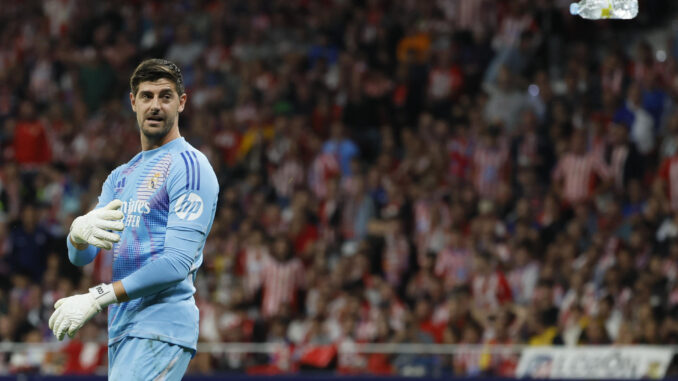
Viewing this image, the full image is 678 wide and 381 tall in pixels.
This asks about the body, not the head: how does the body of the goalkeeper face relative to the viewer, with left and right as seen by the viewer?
facing the viewer and to the left of the viewer

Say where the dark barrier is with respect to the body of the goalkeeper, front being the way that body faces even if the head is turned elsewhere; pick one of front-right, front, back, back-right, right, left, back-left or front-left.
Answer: back-right

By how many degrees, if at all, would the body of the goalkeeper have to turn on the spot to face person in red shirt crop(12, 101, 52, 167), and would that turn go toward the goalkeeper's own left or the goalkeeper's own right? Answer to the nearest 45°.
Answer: approximately 135° to the goalkeeper's own right

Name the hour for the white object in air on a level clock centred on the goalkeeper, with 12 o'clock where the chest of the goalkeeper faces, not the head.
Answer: The white object in air is roughly at 7 o'clock from the goalkeeper.
